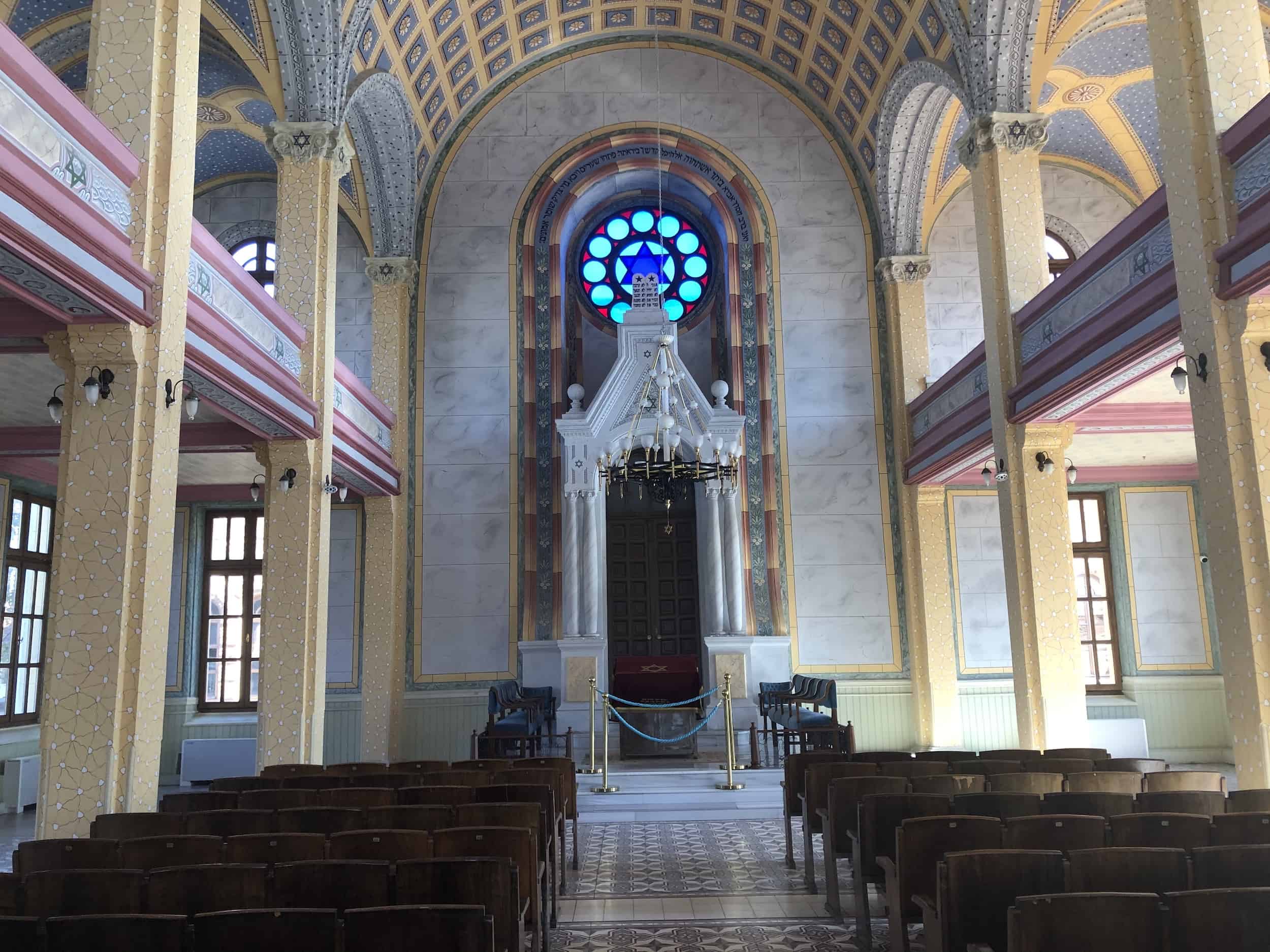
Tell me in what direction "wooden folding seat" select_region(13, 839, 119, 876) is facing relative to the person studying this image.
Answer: facing away from the viewer

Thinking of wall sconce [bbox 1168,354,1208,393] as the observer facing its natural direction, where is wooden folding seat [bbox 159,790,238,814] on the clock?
The wooden folding seat is roughly at 11 o'clock from the wall sconce.

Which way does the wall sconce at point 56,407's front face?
to the viewer's left

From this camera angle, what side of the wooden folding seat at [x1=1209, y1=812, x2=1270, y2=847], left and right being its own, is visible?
back

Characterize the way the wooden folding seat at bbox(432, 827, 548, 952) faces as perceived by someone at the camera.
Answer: facing away from the viewer

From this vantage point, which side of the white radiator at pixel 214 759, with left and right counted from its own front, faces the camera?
front

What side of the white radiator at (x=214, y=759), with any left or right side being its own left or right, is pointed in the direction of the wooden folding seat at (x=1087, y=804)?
front

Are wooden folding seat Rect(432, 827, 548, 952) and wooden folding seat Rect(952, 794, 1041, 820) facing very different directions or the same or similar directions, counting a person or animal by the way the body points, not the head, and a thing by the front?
same or similar directions

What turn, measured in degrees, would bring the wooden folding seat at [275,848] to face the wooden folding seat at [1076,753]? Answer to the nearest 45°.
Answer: approximately 90° to its right

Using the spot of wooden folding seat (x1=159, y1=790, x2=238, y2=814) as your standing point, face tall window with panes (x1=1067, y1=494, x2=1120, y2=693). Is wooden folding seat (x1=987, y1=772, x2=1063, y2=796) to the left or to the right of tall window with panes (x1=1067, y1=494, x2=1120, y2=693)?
right

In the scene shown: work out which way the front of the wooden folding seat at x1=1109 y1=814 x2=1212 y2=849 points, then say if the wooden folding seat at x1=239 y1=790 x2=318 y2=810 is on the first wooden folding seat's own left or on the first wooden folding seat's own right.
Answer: on the first wooden folding seat's own left

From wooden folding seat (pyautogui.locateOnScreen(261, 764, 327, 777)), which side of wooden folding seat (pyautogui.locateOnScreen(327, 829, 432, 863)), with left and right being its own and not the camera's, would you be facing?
front

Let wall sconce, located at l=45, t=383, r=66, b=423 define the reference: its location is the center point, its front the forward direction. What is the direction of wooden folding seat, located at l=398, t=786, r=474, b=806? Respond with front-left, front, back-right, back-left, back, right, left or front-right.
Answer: back-left

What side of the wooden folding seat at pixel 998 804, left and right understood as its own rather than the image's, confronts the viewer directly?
back

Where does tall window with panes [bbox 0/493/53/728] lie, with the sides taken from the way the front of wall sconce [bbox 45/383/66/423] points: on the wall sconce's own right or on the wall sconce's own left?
on the wall sconce's own right

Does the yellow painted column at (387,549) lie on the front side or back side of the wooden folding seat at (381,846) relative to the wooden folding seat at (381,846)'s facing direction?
on the front side

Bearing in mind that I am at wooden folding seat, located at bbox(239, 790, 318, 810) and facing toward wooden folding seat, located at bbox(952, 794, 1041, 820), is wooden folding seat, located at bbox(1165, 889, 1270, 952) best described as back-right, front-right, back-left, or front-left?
front-right

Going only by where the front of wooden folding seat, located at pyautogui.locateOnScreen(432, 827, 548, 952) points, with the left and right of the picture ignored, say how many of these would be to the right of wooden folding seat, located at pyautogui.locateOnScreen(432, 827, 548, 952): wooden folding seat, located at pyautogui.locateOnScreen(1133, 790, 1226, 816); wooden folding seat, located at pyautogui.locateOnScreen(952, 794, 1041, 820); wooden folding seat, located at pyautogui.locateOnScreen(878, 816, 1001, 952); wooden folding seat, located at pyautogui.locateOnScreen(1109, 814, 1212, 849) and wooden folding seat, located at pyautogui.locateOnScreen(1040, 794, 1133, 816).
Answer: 5
